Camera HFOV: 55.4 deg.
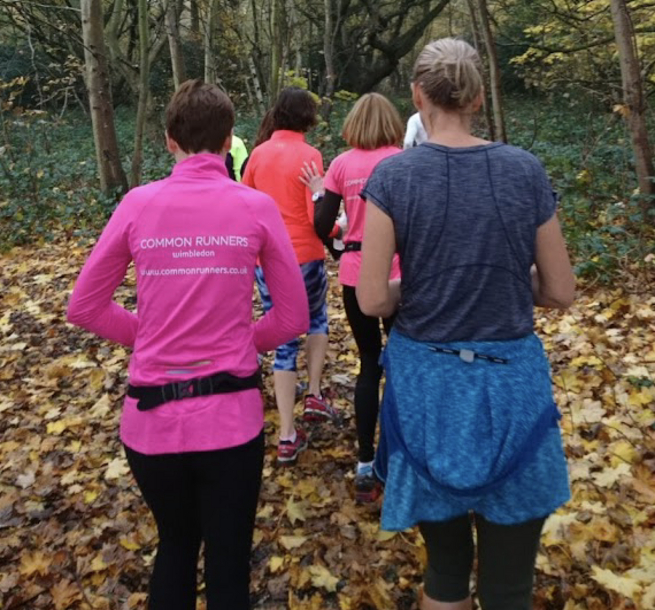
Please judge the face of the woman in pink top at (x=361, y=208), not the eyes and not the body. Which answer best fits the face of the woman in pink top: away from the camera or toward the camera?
away from the camera

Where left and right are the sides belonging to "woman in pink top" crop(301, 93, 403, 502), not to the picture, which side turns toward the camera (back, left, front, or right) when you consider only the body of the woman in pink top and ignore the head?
back

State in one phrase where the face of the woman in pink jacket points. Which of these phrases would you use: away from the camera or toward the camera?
away from the camera

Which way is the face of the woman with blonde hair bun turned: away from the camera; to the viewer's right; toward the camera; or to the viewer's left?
away from the camera

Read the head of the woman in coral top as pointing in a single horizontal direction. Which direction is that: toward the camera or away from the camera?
away from the camera

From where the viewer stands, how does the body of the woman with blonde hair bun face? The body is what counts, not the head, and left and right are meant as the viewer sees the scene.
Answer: facing away from the viewer

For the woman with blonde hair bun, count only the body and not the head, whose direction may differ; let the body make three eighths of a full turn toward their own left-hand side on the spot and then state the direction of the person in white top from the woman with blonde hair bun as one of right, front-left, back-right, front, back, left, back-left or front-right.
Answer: back-right

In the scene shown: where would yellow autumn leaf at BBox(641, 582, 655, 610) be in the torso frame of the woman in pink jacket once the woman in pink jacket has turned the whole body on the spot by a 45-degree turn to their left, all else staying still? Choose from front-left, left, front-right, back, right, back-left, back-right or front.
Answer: back-right

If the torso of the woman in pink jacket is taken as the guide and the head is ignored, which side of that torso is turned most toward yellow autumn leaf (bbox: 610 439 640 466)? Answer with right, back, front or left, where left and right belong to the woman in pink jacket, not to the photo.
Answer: right

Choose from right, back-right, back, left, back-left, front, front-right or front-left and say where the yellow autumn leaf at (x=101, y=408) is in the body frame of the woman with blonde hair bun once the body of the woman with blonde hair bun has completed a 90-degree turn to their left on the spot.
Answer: front-right

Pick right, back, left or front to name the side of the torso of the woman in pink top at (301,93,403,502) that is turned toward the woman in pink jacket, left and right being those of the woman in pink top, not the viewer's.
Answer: back

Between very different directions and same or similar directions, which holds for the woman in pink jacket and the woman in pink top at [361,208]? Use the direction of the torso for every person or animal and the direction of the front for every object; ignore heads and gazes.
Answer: same or similar directions

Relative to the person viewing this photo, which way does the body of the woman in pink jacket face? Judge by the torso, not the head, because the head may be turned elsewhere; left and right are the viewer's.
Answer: facing away from the viewer

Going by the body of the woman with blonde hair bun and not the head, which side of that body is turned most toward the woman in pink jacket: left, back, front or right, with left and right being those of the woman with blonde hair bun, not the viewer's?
left
